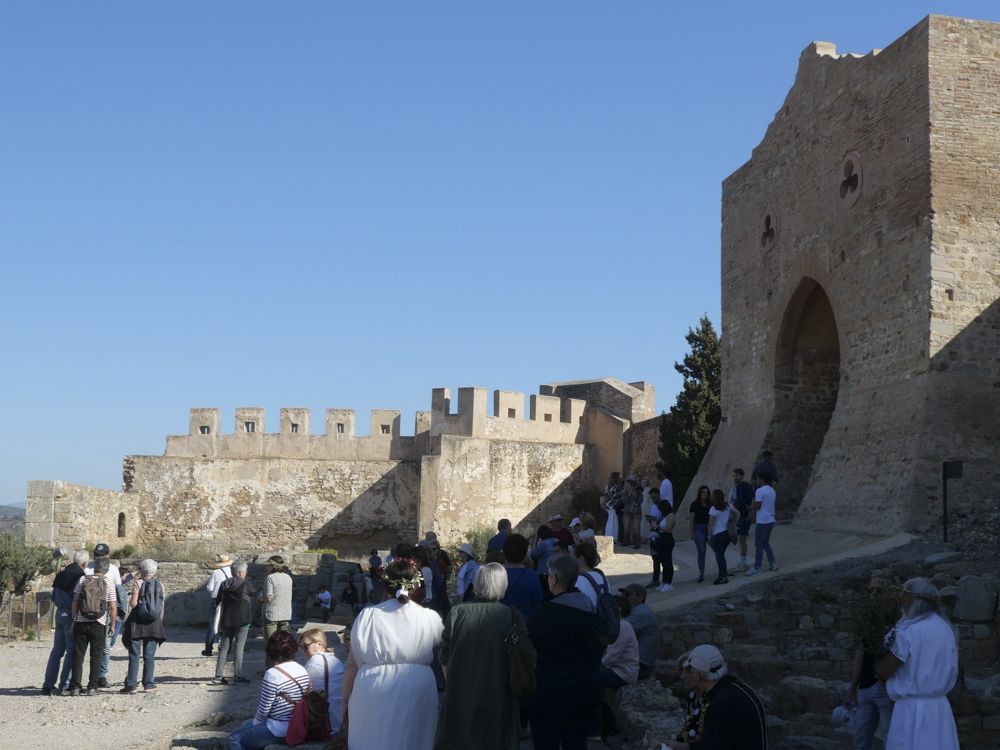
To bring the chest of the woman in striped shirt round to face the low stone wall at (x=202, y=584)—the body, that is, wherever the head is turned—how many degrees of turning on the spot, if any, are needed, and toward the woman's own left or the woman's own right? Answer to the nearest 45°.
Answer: approximately 45° to the woman's own right

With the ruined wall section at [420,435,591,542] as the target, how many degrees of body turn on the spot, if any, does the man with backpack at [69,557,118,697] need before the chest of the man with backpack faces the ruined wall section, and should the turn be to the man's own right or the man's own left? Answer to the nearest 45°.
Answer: approximately 45° to the man's own right

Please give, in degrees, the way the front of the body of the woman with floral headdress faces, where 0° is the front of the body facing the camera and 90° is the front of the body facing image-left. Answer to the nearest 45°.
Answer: approximately 180°

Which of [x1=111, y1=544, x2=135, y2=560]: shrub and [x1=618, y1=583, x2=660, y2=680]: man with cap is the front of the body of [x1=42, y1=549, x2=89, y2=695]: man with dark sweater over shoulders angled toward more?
the shrub

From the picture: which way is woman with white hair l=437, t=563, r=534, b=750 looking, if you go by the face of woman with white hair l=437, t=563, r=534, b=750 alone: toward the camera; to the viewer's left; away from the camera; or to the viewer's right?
away from the camera

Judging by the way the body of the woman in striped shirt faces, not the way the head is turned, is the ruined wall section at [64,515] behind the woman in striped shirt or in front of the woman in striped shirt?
in front

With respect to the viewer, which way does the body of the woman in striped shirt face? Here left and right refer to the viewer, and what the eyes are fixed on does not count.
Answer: facing away from the viewer and to the left of the viewer

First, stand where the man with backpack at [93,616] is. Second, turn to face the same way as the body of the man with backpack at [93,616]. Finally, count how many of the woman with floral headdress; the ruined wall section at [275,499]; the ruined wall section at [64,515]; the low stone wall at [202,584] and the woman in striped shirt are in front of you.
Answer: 3

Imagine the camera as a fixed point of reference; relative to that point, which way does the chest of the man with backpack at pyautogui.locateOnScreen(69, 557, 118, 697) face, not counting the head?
away from the camera

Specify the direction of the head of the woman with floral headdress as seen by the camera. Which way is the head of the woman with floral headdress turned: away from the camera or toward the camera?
away from the camera

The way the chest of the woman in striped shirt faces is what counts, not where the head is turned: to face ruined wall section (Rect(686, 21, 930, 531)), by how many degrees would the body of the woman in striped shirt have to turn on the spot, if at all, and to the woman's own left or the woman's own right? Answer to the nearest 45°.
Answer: approximately 90° to the woman's own right

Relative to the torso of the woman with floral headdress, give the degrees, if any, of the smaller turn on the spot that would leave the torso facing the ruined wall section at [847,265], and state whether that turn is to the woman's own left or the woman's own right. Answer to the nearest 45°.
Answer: approximately 45° to the woman's own right

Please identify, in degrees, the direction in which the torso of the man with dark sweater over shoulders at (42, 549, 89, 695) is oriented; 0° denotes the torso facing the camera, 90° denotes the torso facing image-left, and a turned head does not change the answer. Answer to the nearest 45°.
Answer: approximately 225°
